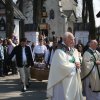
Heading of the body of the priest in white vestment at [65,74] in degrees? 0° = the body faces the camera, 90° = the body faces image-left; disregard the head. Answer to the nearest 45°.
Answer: approximately 315°

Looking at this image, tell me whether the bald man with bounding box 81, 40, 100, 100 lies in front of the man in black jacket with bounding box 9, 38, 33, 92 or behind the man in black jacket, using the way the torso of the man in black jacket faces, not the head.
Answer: in front

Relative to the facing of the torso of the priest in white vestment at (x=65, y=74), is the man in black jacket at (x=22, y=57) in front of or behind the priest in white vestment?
behind

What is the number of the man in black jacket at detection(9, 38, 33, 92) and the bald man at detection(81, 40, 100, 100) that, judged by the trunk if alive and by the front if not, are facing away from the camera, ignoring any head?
0

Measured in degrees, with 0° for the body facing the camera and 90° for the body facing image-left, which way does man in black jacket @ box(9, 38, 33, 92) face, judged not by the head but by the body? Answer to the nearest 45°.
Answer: approximately 0°
